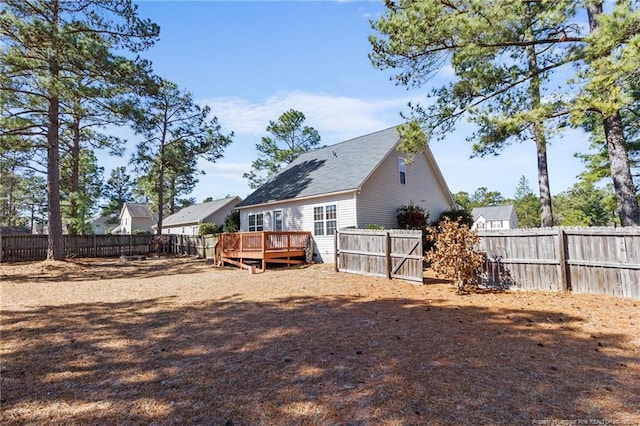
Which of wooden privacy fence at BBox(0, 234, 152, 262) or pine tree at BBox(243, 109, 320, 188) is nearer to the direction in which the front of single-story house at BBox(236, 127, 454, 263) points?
the pine tree

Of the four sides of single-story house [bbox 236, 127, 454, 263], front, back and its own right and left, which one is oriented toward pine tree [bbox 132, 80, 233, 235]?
left

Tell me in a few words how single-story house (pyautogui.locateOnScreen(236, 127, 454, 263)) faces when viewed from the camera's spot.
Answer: facing away from the viewer and to the right of the viewer

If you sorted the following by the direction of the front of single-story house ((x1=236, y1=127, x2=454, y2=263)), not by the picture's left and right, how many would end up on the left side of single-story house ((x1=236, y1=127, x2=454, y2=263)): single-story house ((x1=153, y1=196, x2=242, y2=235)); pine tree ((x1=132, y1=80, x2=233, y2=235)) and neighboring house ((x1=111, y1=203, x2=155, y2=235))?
3

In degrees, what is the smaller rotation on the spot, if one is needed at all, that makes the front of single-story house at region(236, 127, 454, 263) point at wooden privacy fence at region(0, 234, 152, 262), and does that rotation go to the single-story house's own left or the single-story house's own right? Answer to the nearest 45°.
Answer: approximately 135° to the single-story house's own left

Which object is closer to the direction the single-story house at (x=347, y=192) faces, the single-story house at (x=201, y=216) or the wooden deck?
the single-story house

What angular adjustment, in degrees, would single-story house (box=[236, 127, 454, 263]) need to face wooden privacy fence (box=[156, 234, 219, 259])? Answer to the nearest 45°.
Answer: approximately 90° to its left

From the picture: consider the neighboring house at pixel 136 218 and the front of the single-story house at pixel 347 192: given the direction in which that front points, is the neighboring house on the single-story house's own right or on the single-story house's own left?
on the single-story house's own left

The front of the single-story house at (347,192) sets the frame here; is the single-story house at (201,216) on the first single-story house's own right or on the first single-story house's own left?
on the first single-story house's own left

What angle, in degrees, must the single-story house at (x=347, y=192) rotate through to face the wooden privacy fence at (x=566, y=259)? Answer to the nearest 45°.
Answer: approximately 90° to its right

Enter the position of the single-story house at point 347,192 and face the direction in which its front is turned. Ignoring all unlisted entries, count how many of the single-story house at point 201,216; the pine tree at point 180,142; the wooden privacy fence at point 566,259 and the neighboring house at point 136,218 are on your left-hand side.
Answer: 3

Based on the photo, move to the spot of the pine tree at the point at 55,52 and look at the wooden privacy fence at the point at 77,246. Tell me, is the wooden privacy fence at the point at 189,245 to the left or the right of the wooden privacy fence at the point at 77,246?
right
